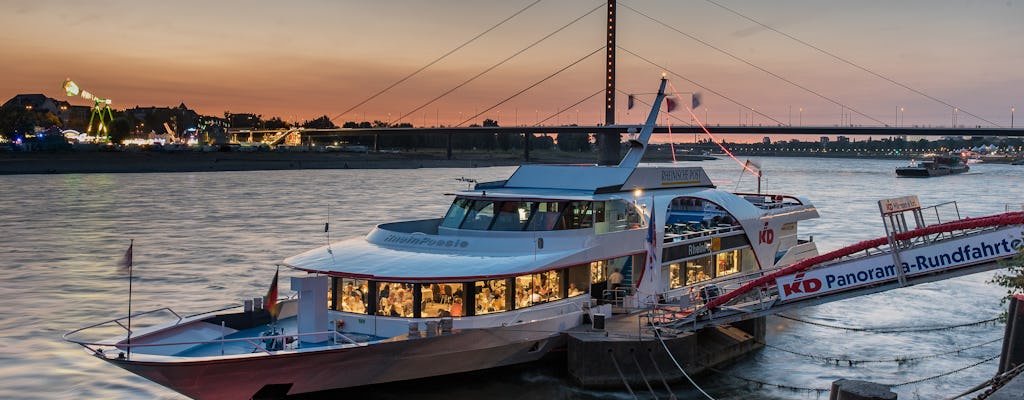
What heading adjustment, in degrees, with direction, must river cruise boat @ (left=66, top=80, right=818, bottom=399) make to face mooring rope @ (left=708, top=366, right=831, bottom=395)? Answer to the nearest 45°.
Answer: approximately 135° to its left

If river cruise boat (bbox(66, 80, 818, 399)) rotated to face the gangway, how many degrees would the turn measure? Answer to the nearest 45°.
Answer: approximately 135° to its left

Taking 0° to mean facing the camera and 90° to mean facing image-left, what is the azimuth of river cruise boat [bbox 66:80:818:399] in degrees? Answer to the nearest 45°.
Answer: approximately 45°
